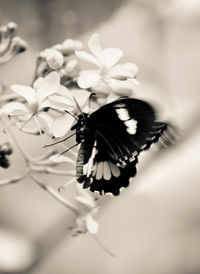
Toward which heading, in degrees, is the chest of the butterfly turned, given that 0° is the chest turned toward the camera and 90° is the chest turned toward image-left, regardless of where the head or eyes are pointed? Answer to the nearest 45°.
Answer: approximately 90°
